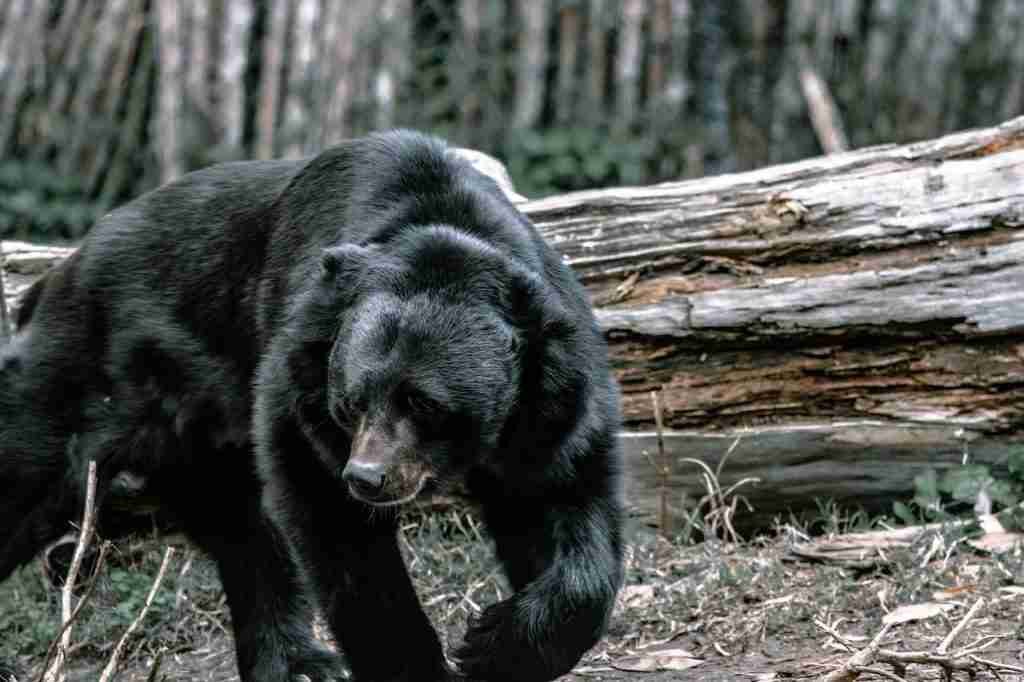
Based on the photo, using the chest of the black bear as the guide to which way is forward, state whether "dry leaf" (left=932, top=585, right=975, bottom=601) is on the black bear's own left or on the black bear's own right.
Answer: on the black bear's own left

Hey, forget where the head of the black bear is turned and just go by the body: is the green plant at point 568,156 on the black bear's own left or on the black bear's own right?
on the black bear's own left

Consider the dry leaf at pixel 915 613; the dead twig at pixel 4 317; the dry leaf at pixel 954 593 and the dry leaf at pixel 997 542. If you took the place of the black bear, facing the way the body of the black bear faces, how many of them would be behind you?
1

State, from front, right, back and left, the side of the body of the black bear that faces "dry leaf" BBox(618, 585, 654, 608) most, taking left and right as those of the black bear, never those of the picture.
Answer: left

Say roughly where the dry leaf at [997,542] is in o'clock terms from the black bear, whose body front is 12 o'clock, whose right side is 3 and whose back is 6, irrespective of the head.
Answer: The dry leaf is roughly at 10 o'clock from the black bear.

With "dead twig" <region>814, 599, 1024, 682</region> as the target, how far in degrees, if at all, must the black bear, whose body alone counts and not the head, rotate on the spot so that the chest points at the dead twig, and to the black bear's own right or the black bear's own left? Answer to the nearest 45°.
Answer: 0° — it already faces it

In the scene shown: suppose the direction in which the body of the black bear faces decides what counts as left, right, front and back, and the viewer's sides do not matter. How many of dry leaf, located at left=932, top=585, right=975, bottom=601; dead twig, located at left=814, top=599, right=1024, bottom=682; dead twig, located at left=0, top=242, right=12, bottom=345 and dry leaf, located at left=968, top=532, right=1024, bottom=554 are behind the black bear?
1

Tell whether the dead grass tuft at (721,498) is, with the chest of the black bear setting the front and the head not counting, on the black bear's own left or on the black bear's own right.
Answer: on the black bear's own left

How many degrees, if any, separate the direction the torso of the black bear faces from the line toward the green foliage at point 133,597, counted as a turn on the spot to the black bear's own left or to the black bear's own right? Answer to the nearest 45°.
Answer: approximately 180°

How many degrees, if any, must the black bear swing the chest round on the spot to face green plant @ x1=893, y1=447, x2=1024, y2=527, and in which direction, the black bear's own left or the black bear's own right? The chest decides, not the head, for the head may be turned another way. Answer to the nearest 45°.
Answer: approximately 45° to the black bear's own left

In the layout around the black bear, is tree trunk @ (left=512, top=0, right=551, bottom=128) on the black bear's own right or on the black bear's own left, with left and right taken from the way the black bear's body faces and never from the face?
on the black bear's own left

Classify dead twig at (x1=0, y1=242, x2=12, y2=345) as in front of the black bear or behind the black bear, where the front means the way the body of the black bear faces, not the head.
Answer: behind

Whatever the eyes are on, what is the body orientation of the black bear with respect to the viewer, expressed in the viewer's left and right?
facing the viewer and to the right of the viewer
